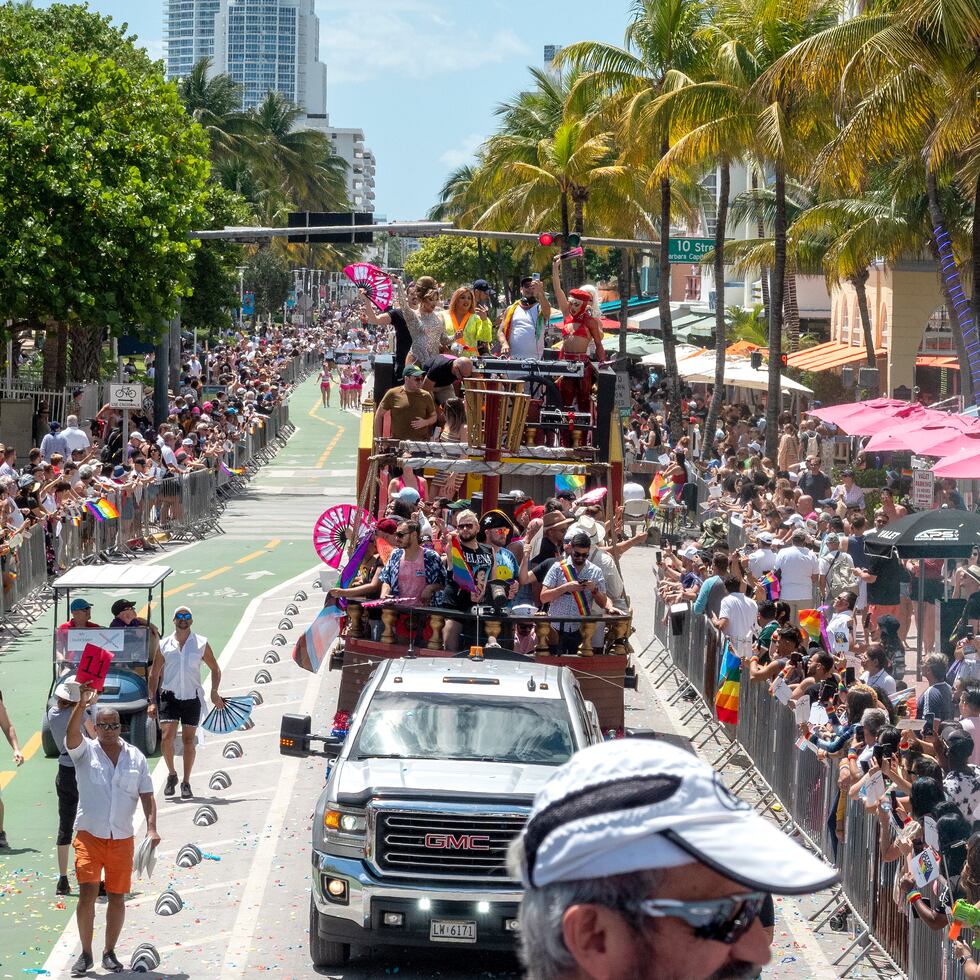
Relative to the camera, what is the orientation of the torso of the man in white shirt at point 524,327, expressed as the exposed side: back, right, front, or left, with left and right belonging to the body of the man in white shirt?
front

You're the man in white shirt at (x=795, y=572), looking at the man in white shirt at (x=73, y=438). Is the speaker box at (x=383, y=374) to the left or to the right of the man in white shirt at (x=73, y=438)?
left

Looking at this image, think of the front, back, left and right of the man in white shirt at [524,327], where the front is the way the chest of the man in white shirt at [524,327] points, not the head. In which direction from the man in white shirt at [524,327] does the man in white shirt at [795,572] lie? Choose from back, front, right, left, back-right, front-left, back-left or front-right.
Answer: left

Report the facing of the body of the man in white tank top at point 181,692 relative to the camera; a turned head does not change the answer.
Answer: toward the camera

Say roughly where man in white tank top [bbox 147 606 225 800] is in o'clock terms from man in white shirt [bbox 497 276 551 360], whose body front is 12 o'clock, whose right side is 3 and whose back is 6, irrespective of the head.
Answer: The man in white tank top is roughly at 1 o'clock from the man in white shirt.

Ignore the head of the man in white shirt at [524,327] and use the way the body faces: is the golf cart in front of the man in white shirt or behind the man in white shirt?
in front

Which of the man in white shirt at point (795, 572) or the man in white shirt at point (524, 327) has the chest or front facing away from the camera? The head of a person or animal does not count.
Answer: the man in white shirt at point (795, 572)

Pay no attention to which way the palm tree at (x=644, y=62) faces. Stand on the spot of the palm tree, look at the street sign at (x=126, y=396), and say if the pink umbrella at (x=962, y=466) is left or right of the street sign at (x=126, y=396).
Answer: left

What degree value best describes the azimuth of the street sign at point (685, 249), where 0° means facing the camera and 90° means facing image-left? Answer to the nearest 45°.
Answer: approximately 0°
